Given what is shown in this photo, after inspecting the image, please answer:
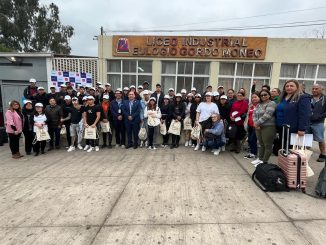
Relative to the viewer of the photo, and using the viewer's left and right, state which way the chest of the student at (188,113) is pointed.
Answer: facing the viewer

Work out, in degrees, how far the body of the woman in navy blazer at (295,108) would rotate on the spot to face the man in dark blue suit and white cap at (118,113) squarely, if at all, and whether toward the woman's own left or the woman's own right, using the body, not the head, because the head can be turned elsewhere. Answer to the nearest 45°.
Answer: approximately 45° to the woman's own right

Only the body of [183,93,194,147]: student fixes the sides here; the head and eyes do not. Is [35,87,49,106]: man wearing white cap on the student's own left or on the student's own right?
on the student's own right

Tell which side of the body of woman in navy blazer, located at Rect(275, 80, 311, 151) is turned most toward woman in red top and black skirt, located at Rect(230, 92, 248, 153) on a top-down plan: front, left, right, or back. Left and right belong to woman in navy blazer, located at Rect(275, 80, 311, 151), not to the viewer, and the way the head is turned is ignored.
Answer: right

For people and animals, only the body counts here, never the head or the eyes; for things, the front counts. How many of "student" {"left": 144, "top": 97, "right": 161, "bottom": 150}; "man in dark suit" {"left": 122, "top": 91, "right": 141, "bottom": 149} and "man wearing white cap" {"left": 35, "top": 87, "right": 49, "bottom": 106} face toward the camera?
3

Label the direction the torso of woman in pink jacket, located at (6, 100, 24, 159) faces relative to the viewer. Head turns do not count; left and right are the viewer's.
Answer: facing the viewer and to the right of the viewer

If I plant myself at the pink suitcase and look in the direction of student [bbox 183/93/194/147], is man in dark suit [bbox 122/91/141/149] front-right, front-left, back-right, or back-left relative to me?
front-left
